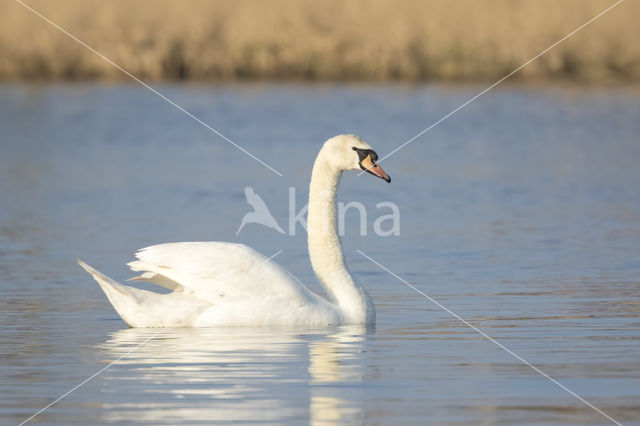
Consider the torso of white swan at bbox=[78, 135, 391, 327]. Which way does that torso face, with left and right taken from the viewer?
facing to the right of the viewer
